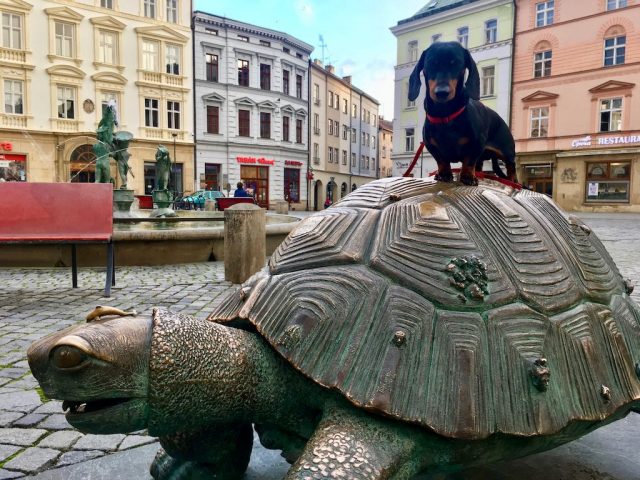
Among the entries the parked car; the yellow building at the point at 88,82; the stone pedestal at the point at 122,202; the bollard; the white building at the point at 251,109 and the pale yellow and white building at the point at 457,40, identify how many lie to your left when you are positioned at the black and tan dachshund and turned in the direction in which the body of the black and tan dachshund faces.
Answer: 0

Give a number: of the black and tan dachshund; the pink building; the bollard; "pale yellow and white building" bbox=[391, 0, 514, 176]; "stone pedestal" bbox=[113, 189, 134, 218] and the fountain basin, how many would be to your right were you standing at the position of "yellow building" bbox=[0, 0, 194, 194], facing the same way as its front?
0

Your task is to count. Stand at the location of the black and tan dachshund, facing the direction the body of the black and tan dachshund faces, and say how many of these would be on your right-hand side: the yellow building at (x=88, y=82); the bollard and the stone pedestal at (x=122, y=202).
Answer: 3

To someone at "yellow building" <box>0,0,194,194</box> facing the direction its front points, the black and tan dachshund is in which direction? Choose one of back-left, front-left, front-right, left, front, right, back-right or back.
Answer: front-left

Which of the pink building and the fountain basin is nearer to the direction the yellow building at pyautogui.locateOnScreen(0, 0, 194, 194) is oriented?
the fountain basin

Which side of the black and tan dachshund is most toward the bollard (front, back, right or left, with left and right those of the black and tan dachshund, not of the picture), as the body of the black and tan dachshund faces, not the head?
right

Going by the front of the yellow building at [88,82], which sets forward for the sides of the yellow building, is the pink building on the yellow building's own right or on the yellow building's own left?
on the yellow building's own left

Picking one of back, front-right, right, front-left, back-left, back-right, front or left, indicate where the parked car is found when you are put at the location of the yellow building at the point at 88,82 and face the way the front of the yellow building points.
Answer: left

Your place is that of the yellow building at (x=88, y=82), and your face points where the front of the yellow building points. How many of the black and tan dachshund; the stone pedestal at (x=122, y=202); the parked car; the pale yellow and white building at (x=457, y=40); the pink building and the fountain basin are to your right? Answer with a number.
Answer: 0

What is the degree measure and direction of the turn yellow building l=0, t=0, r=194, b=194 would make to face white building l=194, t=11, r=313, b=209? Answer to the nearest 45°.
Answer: approximately 135° to its left

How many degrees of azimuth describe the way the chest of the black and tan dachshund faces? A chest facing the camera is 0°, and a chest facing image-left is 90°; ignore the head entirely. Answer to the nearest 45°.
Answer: approximately 45°

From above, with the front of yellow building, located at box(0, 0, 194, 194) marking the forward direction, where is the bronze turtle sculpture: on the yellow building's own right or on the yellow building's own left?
on the yellow building's own left

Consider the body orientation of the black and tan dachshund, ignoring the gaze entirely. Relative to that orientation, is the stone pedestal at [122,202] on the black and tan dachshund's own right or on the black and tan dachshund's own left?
on the black and tan dachshund's own right

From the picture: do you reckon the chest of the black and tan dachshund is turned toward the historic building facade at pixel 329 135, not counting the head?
no

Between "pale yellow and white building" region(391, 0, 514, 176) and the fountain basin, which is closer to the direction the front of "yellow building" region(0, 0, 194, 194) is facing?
the fountain basin

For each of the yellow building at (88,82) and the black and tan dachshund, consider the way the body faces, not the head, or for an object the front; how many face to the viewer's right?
0

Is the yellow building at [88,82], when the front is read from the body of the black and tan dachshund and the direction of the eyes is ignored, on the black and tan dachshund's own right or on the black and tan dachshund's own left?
on the black and tan dachshund's own right

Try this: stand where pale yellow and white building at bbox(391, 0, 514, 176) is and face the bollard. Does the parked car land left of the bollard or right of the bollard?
right

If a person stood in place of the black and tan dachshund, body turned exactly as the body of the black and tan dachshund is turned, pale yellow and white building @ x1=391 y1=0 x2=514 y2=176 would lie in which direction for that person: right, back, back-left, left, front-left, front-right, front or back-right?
back-right

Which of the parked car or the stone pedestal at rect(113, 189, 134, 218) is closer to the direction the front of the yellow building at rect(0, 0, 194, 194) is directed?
the stone pedestal
